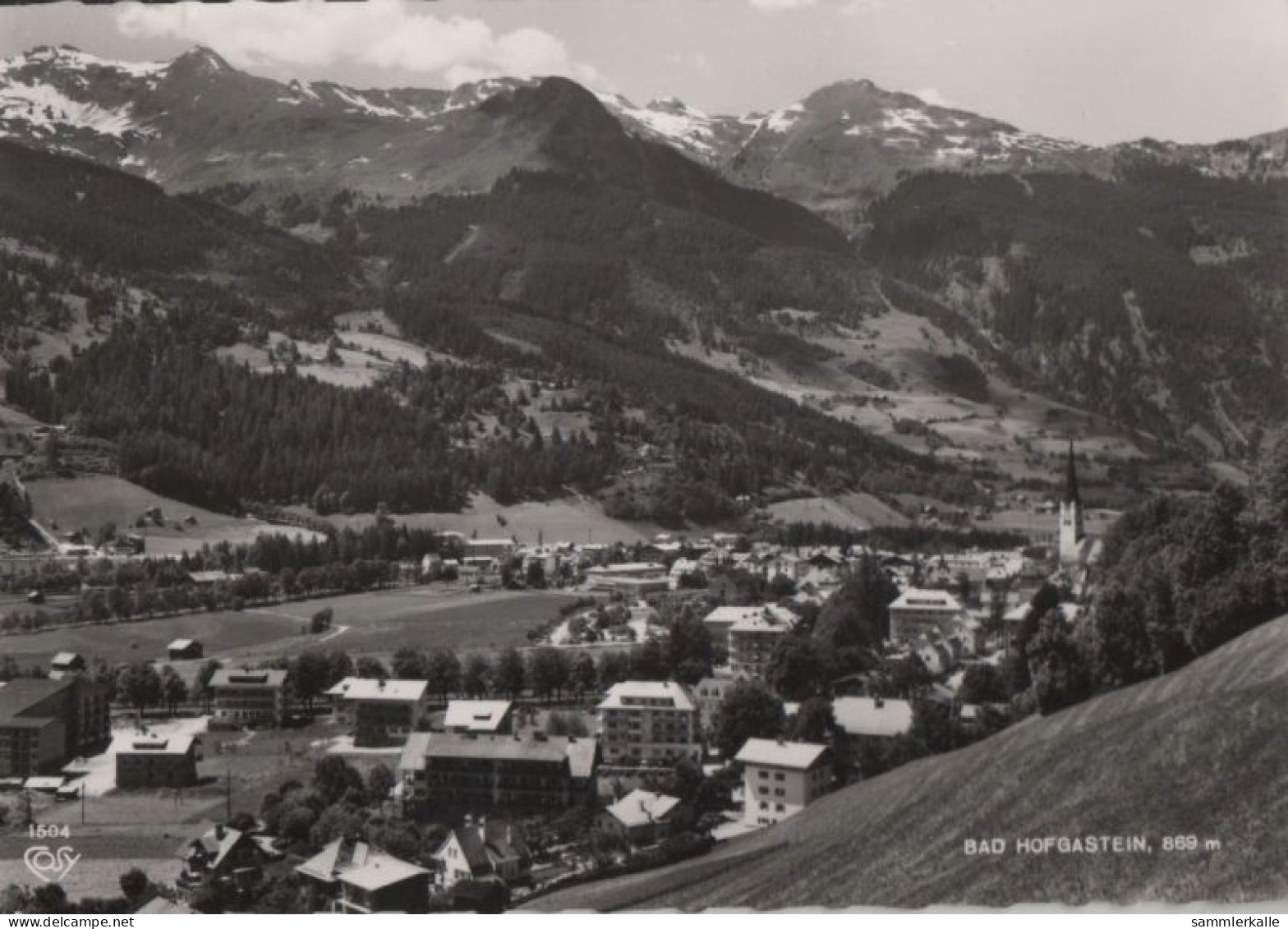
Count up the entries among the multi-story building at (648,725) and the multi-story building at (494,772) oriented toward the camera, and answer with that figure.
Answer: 2

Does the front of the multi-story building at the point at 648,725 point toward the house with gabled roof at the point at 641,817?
yes

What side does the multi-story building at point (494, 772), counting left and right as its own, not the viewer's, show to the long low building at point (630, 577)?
back

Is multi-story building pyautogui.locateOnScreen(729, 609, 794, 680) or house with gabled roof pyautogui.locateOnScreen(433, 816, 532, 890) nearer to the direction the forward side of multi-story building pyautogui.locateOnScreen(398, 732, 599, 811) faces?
the house with gabled roof

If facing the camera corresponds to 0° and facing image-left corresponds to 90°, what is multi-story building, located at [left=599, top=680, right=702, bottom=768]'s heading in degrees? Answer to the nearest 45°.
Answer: approximately 0°

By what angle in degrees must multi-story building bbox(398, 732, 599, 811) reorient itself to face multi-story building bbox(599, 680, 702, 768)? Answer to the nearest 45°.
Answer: approximately 135° to its left

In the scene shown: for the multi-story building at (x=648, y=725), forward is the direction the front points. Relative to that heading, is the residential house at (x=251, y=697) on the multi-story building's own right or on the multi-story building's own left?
on the multi-story building's own right

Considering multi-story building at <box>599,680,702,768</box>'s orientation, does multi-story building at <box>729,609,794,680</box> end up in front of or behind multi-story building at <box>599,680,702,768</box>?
behind

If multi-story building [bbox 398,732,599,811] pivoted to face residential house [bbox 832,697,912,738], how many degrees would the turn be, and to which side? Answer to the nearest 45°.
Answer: approximately 135° to its left

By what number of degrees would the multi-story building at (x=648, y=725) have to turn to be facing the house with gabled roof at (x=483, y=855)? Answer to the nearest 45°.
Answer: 0° — it already faces it

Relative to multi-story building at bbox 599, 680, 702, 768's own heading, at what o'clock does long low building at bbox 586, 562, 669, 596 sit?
The long low building is roughly at 6 o'clock from the multi-story building.

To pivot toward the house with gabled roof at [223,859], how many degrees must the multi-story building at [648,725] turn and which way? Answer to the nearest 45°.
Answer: approximately 45° to its right

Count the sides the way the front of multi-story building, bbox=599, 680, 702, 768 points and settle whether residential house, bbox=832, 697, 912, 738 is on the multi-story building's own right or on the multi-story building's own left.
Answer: on the multi-story building's own left

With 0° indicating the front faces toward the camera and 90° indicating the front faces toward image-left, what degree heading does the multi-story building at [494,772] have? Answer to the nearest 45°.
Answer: approximately 0°

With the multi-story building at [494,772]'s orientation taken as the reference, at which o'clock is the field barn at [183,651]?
The field barn is roughly at 5 o'clock from the multi-story building.
